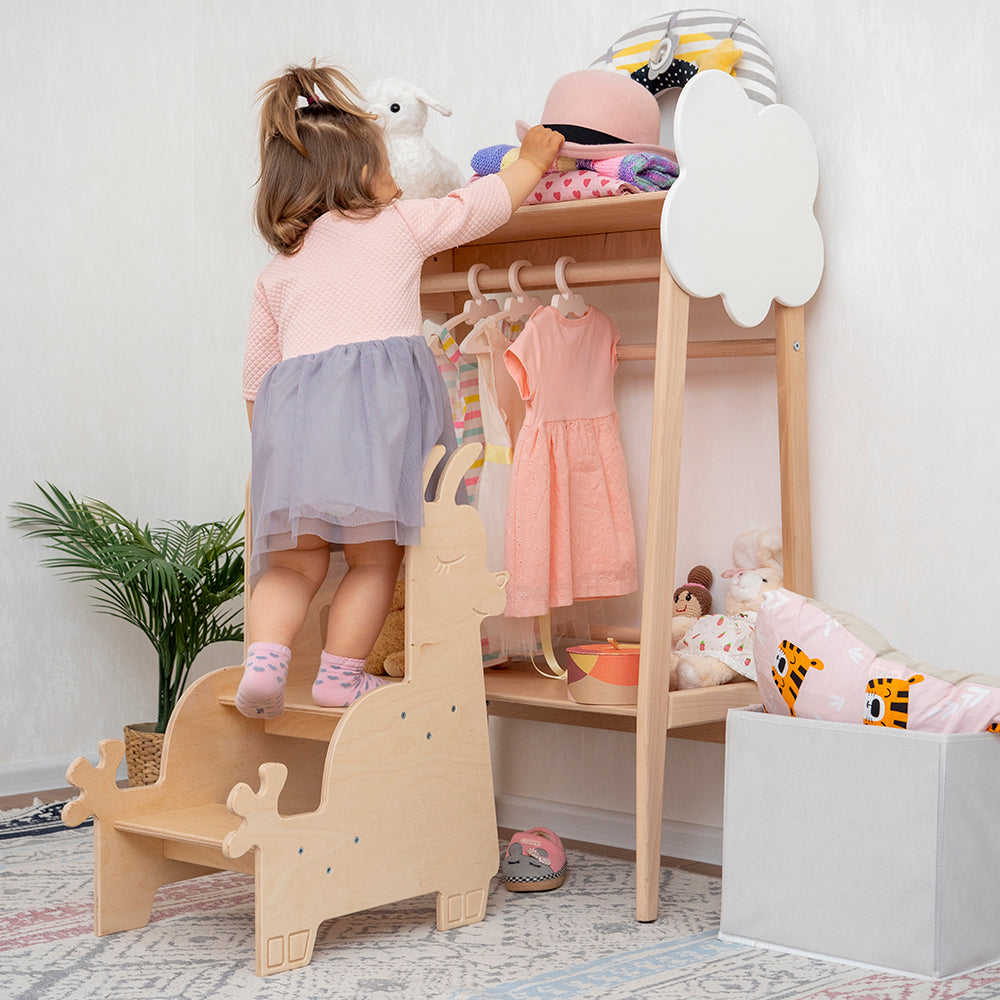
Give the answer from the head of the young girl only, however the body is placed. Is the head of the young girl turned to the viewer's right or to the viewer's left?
to the viewer's right

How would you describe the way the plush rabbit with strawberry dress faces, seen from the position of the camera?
facing the viewer and to the left of the viewer

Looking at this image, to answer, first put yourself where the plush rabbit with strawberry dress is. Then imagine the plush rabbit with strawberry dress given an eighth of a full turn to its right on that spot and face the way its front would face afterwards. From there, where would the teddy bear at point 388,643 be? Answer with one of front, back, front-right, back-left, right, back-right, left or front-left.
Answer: front

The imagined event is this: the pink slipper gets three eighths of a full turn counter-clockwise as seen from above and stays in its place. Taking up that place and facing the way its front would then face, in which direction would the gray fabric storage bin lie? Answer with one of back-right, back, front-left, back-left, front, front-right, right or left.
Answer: front-right

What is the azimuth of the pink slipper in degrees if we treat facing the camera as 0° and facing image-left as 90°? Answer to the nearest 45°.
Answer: approximately 45°

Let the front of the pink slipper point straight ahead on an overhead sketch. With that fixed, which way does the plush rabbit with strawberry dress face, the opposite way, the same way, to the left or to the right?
the same way
